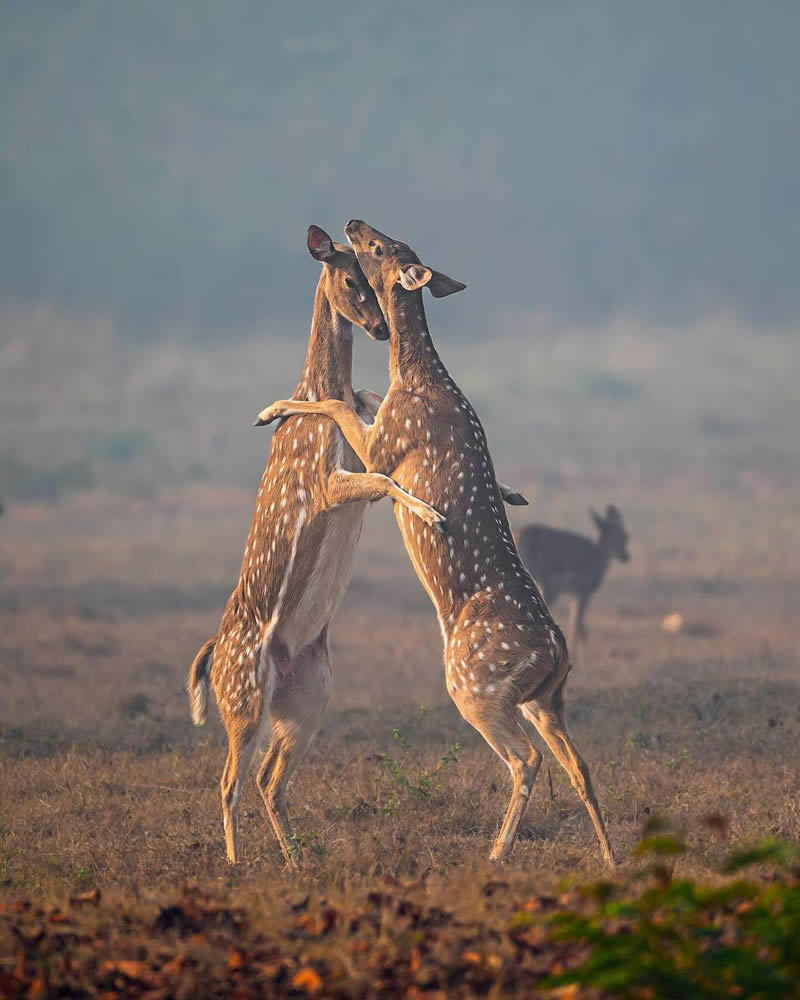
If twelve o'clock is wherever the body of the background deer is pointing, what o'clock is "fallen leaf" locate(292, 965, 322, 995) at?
The fallen leaf is roughly at 3 o'clock from the background deer.

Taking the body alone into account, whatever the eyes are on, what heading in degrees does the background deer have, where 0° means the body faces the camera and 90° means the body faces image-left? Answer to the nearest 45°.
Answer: approximately 270°

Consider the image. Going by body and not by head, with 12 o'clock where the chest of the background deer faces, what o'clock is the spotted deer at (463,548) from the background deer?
The spotted deer is roughly at 3 o'clock from the background deer.

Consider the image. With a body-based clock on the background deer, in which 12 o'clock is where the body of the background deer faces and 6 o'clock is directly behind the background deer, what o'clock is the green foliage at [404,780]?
The green foliage is roughly at 3 o'clock from the background deer.

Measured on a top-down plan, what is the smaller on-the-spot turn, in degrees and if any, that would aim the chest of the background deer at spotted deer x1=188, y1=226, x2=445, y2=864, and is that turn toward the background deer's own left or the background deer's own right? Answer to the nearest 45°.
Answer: approximately 90° to the background deer's own right

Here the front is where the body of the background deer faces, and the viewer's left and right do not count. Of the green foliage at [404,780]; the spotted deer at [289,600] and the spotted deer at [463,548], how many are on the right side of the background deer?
3
